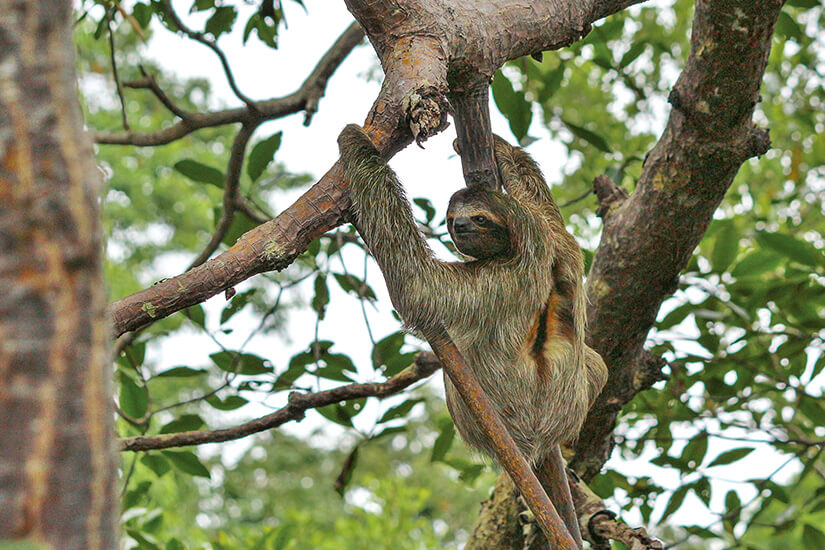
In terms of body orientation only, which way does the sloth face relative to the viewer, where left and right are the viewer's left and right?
facing away from the viewer and to the left of the viewer

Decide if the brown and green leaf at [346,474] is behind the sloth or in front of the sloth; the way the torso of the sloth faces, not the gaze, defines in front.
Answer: in front

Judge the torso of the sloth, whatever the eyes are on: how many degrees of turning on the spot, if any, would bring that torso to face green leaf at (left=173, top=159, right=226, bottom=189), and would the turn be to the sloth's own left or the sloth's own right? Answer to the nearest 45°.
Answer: approximately 45° to the sloth's own left

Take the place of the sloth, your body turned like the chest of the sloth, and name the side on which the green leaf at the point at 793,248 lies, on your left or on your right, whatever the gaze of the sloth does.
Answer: on your right

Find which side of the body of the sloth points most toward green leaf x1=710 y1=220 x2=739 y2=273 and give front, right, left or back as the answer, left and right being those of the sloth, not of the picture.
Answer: right

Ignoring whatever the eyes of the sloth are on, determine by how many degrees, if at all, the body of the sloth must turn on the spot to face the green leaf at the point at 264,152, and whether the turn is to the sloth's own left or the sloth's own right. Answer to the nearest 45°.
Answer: approximately 45° to the sloth's own left

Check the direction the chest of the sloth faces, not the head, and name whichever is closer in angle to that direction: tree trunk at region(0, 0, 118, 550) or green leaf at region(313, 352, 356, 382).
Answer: the green leaf

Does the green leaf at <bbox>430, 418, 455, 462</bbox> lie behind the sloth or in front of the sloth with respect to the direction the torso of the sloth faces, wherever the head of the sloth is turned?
in front

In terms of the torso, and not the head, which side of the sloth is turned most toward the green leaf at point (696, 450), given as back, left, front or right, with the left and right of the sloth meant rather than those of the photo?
right
